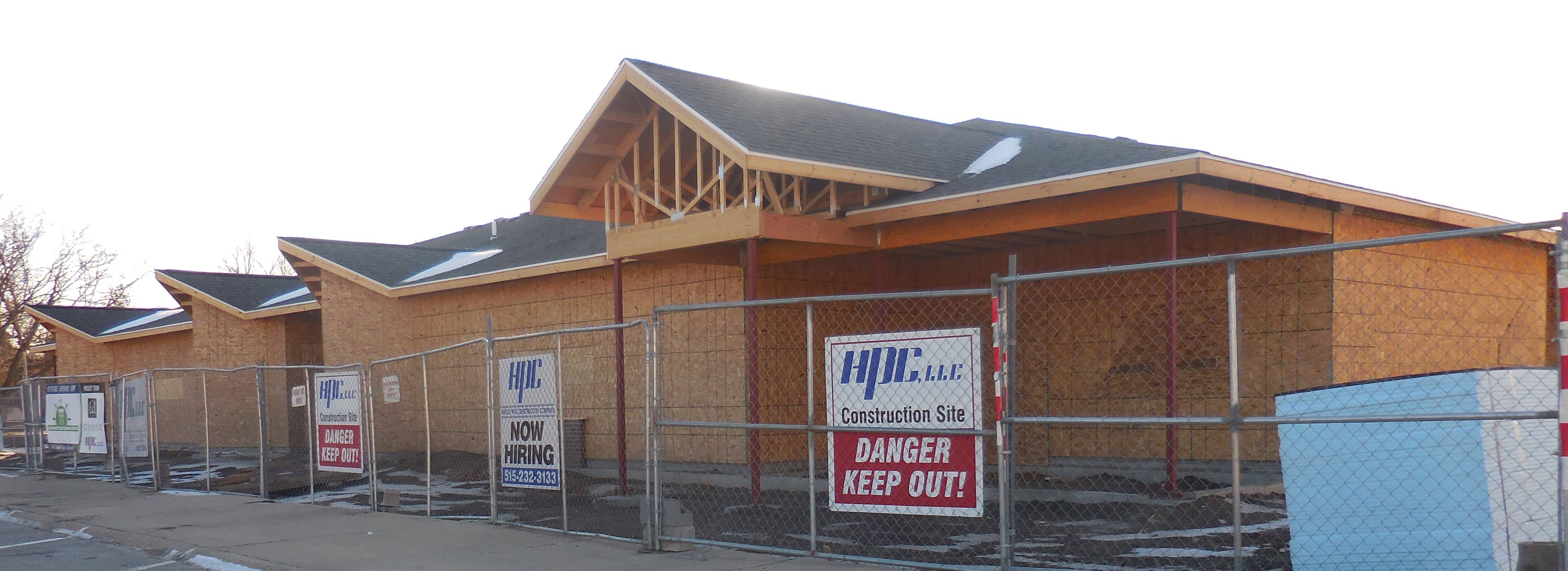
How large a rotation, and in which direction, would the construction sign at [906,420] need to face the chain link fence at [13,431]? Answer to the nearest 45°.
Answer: approximately 90° to its right

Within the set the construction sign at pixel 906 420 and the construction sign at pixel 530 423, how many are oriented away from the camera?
0

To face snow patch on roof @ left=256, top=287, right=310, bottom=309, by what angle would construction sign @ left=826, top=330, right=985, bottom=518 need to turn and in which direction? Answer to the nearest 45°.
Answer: approximately 90° to its right

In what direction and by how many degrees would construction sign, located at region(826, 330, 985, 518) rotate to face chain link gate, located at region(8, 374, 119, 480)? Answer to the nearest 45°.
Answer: approximately 90° to its right

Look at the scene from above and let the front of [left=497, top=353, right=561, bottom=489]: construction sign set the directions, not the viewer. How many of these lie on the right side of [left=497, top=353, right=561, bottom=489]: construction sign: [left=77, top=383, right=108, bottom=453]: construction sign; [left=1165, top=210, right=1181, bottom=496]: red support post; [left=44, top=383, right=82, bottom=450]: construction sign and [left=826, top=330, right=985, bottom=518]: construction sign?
2

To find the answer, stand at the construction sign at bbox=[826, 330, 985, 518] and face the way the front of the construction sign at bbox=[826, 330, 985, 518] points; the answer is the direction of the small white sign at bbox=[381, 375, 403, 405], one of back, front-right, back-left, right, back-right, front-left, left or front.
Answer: right

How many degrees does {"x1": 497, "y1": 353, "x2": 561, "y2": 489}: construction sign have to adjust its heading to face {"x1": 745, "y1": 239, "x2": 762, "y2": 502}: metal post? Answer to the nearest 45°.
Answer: approximately 180°

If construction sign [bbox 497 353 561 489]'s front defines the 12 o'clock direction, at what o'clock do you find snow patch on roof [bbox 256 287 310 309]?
The snow patch on roof is roughly at 4 o'clock from the construction sign.

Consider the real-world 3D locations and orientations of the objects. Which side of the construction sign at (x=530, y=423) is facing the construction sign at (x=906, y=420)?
left

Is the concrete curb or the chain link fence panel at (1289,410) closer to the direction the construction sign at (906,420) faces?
the concrete curb

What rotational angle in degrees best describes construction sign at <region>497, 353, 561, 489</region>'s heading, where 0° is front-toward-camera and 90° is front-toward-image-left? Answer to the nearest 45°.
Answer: approximately 45°
